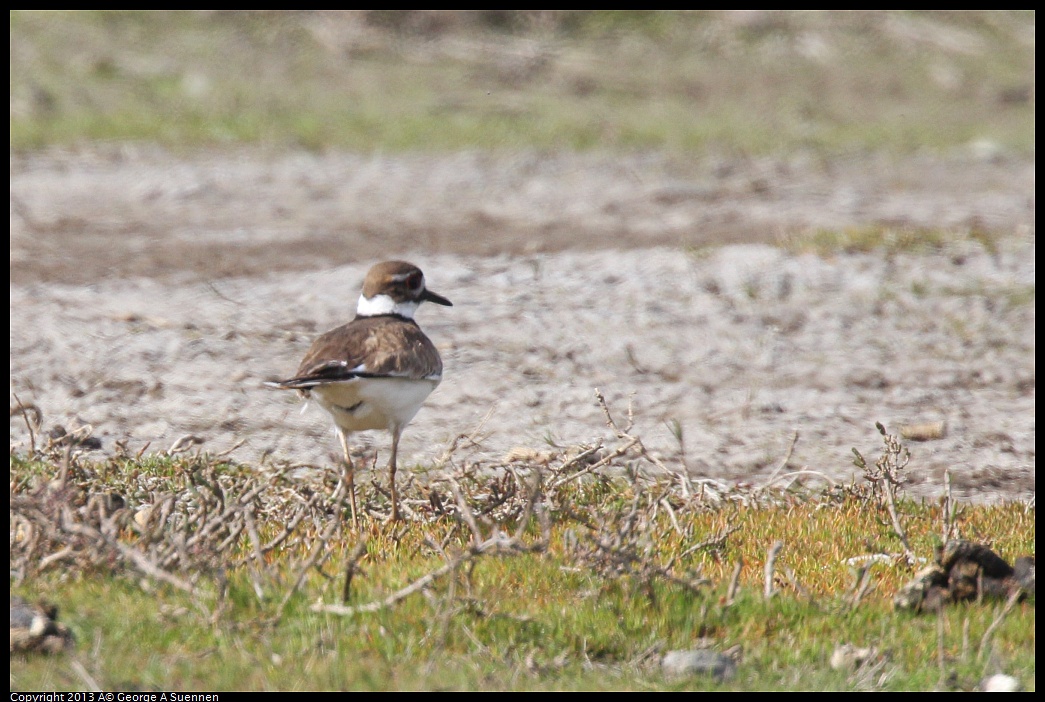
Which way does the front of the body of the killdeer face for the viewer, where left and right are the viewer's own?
facing away from the viewer and to the right of the viewer
